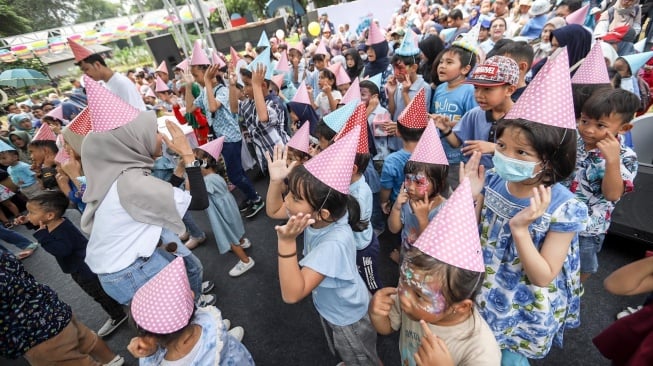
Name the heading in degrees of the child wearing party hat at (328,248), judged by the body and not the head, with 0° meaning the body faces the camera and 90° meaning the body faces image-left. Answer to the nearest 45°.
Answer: approximately 90°

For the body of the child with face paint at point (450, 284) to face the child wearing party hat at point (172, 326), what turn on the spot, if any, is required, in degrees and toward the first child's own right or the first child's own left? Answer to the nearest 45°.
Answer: approximately 45° to the first child's own right

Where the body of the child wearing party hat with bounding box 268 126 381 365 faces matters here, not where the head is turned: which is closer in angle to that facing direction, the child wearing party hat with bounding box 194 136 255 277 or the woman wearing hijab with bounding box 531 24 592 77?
the child wearing party hat

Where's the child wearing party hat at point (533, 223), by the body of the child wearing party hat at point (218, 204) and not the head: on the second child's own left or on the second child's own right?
on the second child's own left

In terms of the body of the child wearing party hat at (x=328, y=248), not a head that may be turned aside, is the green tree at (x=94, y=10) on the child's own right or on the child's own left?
on the child's own right
